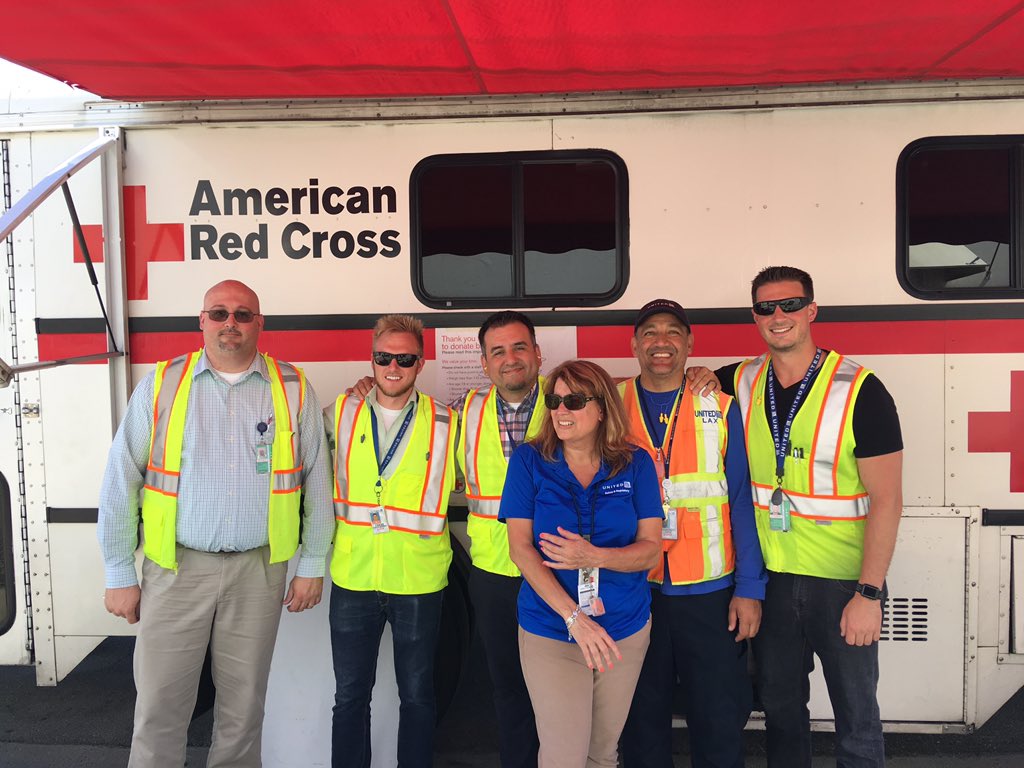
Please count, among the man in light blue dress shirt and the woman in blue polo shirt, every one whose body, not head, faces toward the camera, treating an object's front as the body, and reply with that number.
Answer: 2

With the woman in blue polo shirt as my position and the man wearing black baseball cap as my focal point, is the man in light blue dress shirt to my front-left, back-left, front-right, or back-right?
back-left

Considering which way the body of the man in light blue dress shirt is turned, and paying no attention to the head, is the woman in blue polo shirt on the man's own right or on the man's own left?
on the man's own left

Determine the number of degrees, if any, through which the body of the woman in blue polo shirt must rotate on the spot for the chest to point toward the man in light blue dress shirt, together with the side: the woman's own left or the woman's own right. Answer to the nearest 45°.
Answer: approximately 90° to the woman's own right

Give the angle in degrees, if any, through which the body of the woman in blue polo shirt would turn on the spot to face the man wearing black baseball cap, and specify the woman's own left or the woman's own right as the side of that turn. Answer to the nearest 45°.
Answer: approximately 135° to the woman's own left

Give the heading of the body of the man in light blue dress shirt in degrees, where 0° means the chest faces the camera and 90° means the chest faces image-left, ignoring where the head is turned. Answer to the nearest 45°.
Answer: approximately 0°

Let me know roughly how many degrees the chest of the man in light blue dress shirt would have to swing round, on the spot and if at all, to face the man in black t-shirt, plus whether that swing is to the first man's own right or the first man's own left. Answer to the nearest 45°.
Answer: approximately 45° to the first man's own left

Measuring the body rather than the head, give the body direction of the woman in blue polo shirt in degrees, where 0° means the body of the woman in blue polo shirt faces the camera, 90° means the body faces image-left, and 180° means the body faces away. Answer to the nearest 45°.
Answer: approximately 0°
